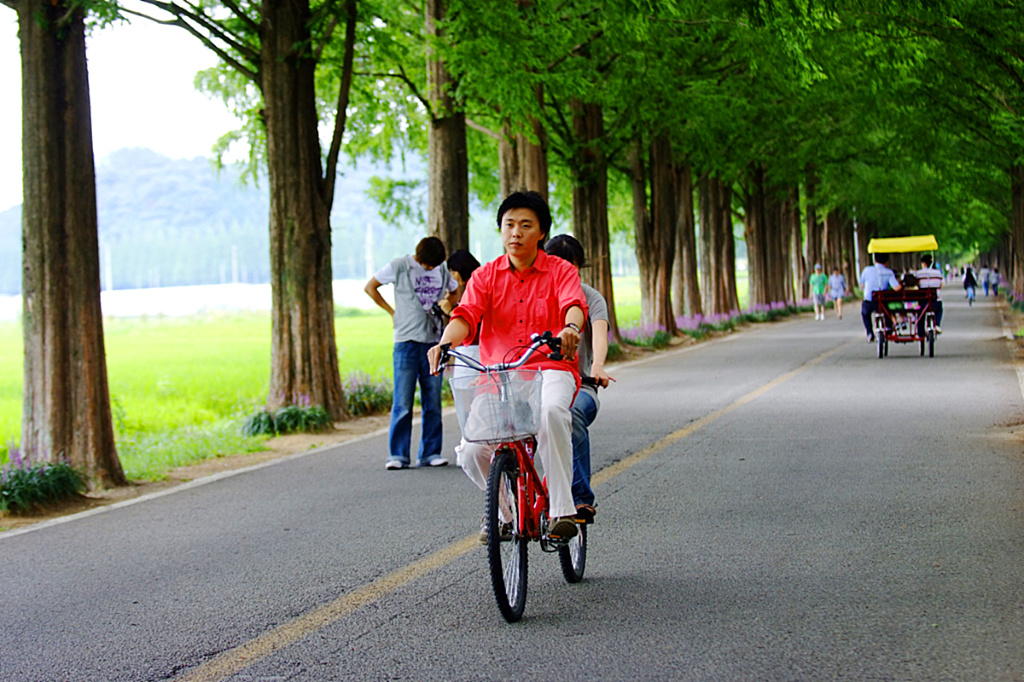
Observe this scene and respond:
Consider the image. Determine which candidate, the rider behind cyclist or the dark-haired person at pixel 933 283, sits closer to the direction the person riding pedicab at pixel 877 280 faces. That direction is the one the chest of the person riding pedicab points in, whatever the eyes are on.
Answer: the dark-haired person

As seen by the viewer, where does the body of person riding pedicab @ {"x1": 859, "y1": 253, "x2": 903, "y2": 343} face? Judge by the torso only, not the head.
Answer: away from the camera

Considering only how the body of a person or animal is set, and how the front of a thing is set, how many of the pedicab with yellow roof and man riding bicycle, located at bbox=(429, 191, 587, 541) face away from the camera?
1

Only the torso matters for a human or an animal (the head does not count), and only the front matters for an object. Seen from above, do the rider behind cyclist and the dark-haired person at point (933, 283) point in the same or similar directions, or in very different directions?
very different directions

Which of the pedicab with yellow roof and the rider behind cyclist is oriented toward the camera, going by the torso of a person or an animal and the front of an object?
the rider behind cyclist

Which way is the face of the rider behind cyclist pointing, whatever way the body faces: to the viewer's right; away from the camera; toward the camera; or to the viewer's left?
toward the camera

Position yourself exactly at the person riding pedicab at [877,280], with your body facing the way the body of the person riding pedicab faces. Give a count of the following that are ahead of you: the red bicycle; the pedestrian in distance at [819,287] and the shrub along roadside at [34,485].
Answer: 1

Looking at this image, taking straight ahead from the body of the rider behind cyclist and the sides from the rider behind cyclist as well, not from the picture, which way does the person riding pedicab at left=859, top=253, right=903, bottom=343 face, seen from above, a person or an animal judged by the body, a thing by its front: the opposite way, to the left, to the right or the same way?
the opposite way

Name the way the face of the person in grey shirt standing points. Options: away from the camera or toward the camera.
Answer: toward the camera

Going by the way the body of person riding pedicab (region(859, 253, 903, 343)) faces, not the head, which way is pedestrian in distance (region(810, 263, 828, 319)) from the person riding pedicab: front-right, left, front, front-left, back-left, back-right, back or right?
front

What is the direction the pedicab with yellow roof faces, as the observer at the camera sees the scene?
facing away from the viewer

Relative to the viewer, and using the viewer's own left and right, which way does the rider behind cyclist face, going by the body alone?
facing the viewer

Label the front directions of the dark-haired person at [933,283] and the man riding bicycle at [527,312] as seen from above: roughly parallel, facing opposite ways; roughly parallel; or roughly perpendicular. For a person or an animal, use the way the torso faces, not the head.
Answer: roughly parallel, facing opposite ways

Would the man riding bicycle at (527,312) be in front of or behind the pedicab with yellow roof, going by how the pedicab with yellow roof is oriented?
behind

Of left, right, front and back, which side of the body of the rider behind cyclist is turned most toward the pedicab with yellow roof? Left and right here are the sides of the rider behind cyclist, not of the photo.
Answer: back

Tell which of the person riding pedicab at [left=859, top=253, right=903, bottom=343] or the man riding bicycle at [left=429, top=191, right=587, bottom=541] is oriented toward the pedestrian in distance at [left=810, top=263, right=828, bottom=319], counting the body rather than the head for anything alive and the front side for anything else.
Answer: the person riding pedicab

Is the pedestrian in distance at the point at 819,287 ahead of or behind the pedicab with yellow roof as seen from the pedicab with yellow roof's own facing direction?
ahead

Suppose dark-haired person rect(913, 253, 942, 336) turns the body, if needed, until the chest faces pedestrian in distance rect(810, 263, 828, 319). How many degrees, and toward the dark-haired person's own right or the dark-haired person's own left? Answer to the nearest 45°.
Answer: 0° — they already face them
